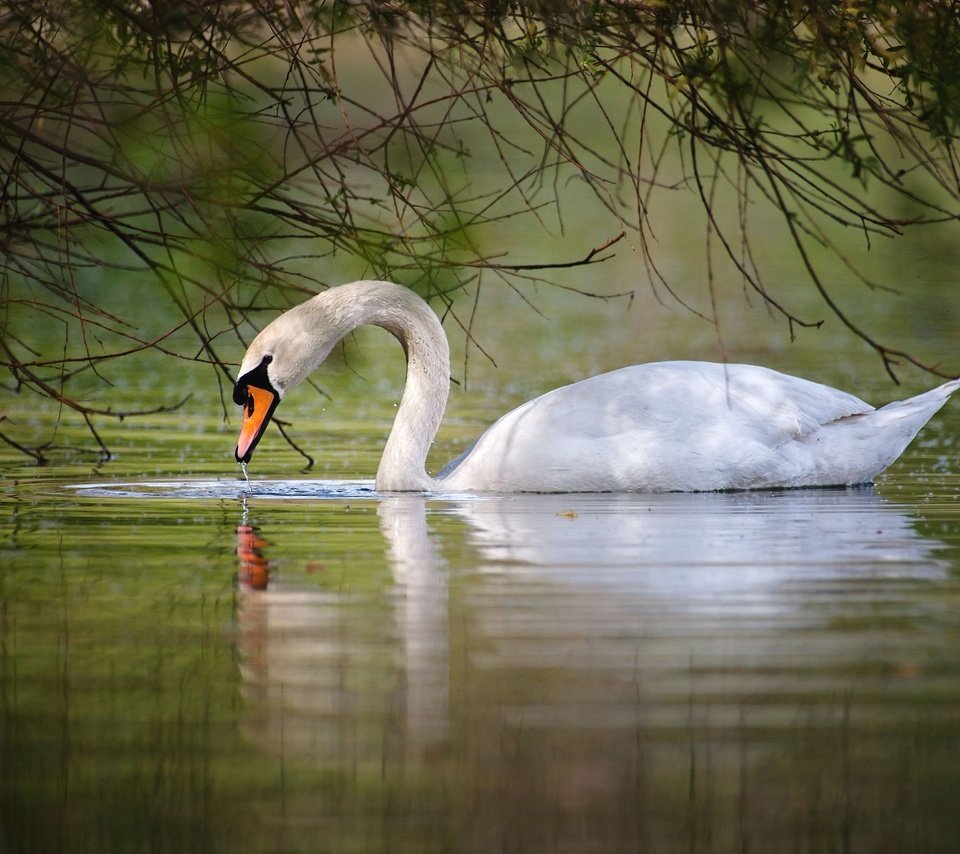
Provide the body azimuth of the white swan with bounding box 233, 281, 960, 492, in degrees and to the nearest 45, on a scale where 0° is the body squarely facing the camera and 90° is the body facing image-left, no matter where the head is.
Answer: approximately 90°
